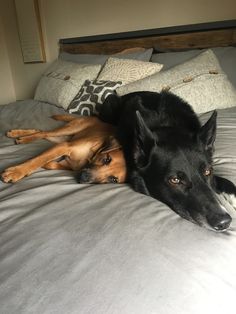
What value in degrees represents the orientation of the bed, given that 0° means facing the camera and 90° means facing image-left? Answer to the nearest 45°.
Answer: approximately 0°

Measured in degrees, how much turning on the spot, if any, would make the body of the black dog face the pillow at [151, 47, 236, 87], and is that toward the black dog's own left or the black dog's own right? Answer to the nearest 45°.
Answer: approximately 135° to the black dog's own left

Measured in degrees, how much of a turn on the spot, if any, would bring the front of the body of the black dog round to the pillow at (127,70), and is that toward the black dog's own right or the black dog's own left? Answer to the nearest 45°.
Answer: approximately 135° to the black dog's own left

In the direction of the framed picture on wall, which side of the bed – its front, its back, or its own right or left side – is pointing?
back
